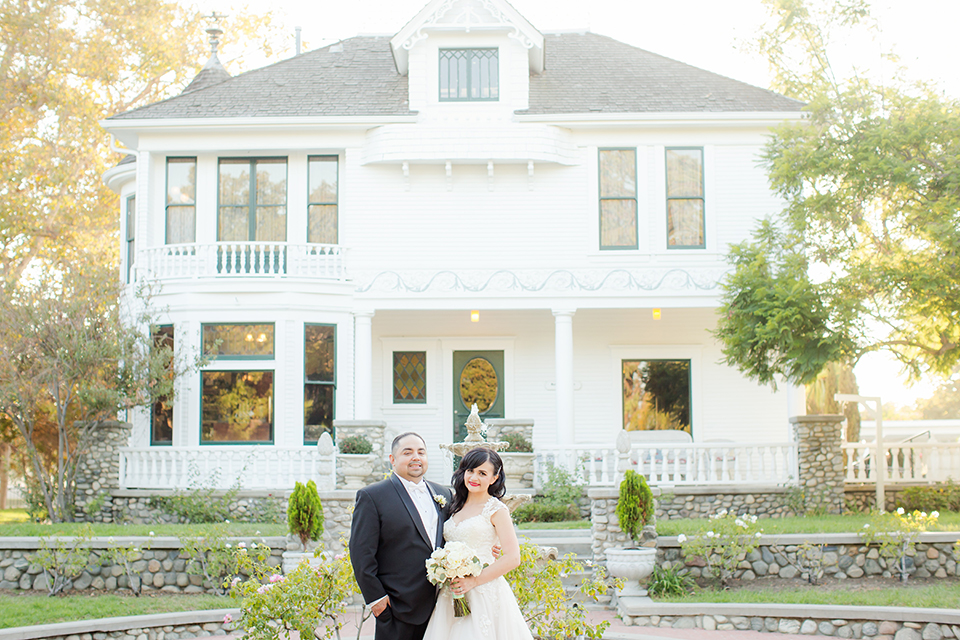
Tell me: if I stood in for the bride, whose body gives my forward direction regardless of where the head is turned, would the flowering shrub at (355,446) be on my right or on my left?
on my right

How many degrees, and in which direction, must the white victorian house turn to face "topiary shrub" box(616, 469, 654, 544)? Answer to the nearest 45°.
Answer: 0° — it already faces it

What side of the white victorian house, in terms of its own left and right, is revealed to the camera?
front

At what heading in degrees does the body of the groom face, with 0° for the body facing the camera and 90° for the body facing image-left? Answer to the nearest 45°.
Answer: approximately 315°

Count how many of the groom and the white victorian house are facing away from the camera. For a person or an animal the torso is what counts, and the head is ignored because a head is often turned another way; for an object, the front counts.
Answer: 0

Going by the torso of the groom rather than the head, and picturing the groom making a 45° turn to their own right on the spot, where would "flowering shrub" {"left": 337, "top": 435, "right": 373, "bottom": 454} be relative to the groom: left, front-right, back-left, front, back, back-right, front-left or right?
back

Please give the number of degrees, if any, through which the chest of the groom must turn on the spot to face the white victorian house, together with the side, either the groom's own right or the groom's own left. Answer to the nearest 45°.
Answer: approximately 135° to the groom's own left

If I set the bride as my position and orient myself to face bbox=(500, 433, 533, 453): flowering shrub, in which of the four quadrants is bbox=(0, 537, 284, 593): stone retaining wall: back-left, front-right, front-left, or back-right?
front-left

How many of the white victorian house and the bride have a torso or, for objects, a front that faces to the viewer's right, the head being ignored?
0

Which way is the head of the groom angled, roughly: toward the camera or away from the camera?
toward the camera

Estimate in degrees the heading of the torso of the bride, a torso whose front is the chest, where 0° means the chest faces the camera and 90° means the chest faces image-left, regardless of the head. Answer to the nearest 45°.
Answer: approximately 45°
